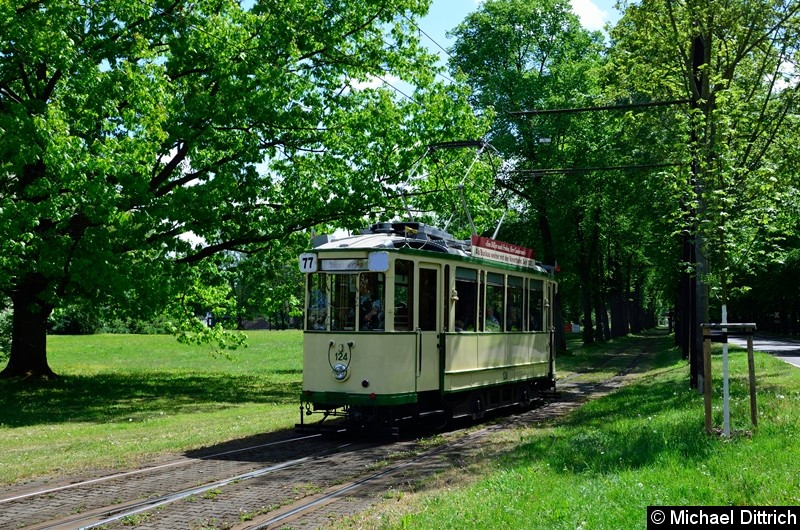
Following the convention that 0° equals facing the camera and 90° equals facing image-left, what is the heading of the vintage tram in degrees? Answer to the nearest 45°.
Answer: approximately 45°

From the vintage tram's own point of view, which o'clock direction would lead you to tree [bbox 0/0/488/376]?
The tree is roughly at 3 o'clock from the vintage tram.
